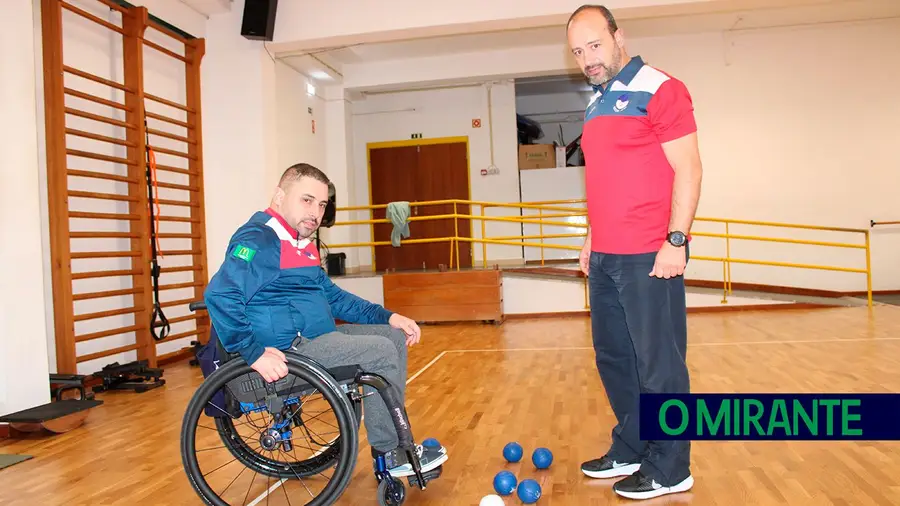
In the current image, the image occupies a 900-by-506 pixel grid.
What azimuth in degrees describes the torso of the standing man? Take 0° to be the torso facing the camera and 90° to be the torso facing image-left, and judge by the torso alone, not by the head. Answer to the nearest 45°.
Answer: approximately 45°

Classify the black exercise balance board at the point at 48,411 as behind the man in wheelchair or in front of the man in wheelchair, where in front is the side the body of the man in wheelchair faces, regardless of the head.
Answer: behind

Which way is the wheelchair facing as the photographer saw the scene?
facing to the right of the viewer

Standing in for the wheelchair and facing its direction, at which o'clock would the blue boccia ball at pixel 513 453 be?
The blue boccia ball is roughly at 11 o'clock from the wheelchair.

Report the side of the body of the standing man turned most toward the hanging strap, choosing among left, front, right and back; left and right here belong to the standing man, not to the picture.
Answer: right

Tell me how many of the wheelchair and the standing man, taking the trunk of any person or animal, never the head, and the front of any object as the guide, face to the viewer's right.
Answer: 1

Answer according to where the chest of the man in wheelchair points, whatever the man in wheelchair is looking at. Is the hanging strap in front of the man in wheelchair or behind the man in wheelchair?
behind

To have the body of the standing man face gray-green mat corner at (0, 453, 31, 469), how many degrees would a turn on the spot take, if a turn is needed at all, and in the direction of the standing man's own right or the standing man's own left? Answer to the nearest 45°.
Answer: approximately 45° to the standing man's own right

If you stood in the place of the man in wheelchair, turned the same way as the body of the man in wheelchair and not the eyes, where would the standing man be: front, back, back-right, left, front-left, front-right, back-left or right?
front-left

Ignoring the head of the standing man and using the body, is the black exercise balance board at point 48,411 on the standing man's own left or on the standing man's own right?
on the standing man's own right

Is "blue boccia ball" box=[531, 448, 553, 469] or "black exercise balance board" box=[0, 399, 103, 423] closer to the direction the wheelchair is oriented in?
the blue boccia ball
